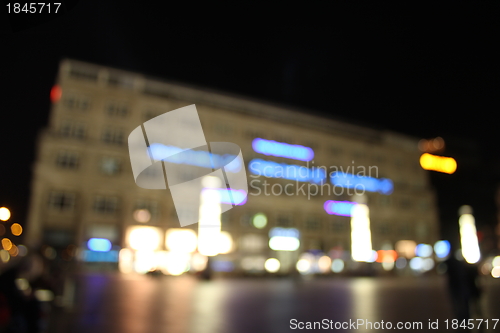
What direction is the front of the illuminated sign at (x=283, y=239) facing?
toward the camera

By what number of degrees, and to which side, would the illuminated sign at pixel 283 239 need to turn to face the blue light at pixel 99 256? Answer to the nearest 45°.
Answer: approximately 45° to its right

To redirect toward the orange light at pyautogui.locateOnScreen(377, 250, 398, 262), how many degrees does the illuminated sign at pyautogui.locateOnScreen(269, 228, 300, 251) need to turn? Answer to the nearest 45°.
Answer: approximately 135° to its left

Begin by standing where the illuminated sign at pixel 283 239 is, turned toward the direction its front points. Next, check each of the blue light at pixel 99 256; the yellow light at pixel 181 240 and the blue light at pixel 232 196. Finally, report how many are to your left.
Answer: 0

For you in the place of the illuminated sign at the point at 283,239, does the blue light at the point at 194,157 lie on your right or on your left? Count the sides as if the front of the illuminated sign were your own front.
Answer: on your right

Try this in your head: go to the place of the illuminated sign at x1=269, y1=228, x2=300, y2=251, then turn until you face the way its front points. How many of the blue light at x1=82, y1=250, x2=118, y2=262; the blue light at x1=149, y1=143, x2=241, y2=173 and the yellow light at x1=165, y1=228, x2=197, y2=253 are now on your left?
0
